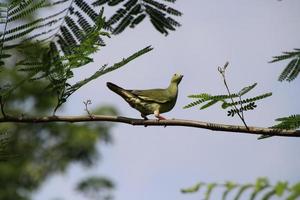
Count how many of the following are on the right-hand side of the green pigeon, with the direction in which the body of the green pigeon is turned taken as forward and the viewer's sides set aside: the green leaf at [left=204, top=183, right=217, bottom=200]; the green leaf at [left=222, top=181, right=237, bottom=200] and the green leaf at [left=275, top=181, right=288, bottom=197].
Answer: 3

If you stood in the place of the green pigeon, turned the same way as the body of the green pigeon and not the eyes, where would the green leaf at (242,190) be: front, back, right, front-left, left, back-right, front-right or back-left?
right

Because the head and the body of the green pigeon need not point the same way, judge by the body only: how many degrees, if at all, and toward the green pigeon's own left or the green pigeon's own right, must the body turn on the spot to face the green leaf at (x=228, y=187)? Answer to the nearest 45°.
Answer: approximately 90° to the green pigeon's own right

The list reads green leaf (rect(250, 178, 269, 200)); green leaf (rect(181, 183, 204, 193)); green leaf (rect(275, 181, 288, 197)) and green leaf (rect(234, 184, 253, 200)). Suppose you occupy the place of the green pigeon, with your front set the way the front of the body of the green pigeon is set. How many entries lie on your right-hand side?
4

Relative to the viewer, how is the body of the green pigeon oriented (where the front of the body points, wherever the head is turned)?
to the viewer's right

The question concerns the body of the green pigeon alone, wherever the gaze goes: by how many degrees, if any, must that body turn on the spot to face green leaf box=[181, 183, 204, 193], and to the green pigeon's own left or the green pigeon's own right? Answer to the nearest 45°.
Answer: approximately 90° to the green pigeon's own right

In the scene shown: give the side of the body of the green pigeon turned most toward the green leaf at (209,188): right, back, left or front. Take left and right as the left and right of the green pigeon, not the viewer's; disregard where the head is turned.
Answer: right

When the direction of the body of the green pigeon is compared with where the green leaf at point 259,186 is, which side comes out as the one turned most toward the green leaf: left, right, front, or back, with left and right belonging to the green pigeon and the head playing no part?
right

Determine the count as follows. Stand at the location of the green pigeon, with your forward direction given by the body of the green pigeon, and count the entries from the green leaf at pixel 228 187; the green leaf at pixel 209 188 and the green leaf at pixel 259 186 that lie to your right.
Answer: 3
